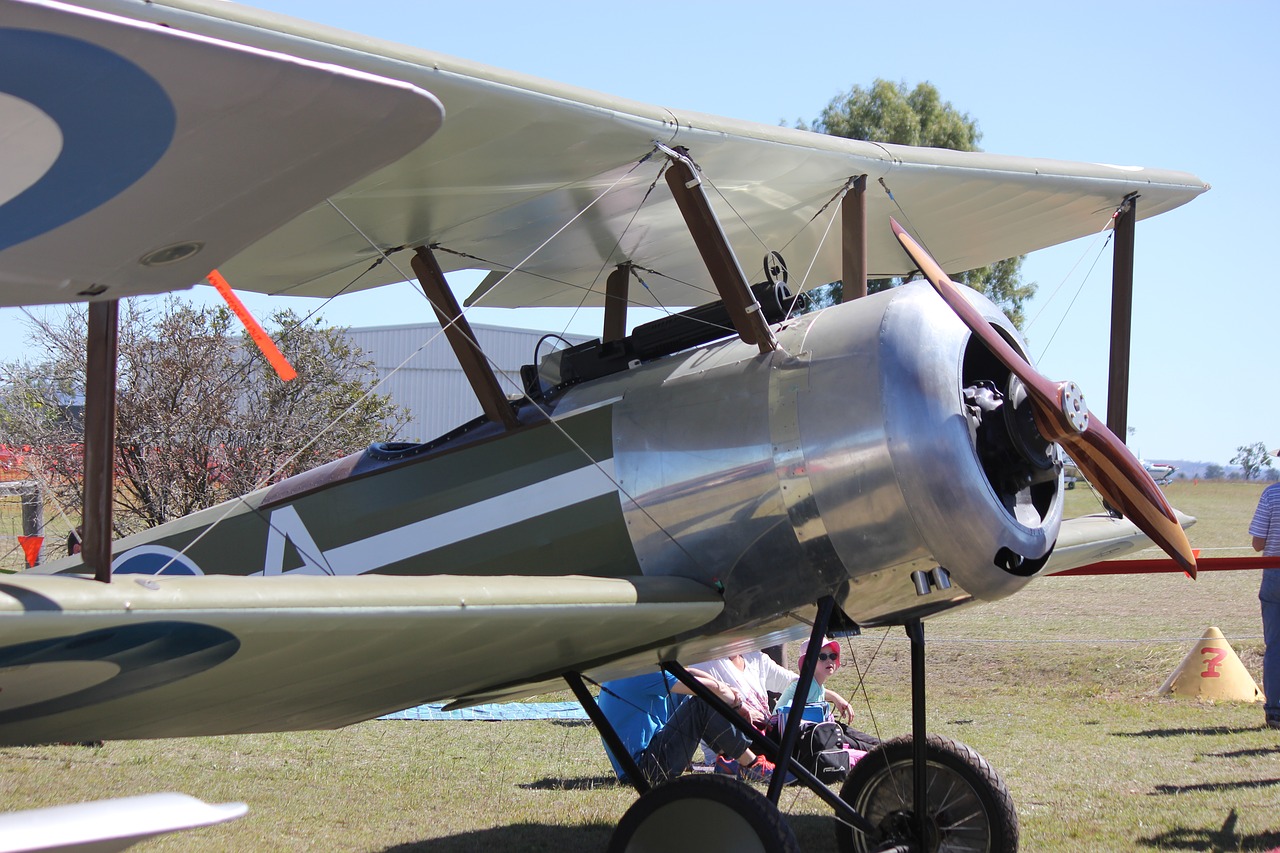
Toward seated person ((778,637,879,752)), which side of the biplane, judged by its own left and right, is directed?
left

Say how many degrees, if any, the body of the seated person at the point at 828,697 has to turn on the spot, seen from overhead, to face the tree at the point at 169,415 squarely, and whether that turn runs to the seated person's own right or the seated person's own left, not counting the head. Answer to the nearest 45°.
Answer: approximately 180°

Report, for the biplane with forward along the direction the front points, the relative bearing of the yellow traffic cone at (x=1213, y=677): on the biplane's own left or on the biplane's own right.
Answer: on the biplane's own left

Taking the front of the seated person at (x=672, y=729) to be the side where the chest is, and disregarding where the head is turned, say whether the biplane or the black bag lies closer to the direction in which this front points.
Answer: the black bag

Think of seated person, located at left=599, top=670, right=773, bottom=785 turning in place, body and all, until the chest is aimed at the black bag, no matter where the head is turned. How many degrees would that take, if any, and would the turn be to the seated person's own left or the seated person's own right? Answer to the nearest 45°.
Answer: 0° — they already face it

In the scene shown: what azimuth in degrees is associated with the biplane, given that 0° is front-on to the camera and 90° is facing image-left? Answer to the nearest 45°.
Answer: approximately 315°

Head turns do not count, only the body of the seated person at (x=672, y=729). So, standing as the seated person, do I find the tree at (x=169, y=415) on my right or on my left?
on my left

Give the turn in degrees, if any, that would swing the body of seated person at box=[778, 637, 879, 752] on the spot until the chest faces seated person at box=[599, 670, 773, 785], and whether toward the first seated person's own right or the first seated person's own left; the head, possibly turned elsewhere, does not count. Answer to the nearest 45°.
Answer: approximately 90° to the first seated person's own right

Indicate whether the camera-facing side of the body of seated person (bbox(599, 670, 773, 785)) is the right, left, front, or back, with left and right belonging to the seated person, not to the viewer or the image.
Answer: right
